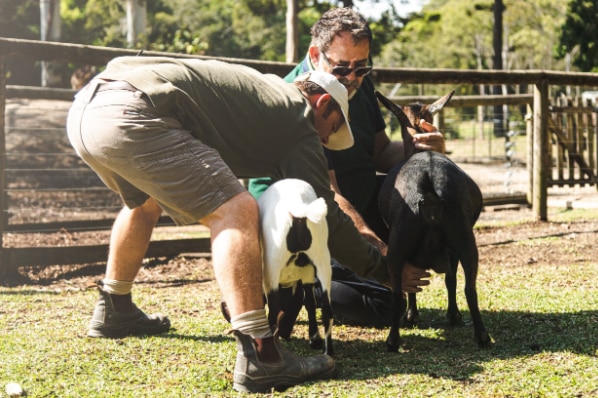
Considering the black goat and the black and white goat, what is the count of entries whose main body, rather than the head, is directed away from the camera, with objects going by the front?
2

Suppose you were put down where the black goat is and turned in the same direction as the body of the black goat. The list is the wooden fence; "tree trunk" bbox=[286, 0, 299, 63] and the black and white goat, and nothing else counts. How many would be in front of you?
2

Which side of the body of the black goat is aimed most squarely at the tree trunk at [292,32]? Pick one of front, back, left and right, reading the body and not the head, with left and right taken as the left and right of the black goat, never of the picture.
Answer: front

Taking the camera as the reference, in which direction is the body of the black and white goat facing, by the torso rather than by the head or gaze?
away from the camera

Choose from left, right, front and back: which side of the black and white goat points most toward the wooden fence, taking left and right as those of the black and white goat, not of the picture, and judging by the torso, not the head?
front

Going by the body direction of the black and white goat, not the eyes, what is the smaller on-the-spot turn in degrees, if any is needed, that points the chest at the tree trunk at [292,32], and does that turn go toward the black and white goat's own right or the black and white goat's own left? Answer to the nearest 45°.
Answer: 0° — it already faces it

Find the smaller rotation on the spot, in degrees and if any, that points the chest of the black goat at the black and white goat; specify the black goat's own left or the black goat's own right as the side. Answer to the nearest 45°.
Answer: approximately 135° to the black goat's own left

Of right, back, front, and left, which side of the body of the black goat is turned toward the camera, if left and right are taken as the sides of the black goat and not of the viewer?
back

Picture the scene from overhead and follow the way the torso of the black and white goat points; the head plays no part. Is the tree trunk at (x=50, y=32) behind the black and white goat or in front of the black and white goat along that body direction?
in front

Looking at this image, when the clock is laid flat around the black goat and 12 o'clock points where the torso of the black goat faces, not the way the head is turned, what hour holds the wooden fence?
The wooden fence is roughly at 12 o'clock from the black goat.

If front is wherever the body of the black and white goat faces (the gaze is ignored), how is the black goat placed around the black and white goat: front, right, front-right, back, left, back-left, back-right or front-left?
front-right
